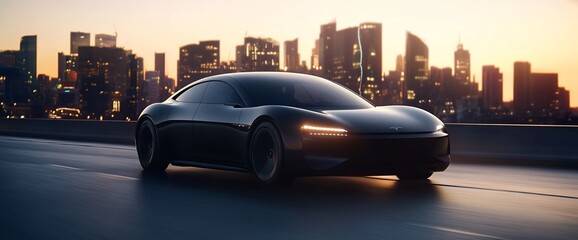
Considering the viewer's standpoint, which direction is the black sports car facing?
facing the viewer and to the right of the viewer

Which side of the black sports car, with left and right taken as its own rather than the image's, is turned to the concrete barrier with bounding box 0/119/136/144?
back

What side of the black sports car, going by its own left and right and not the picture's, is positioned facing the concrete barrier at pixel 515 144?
left
